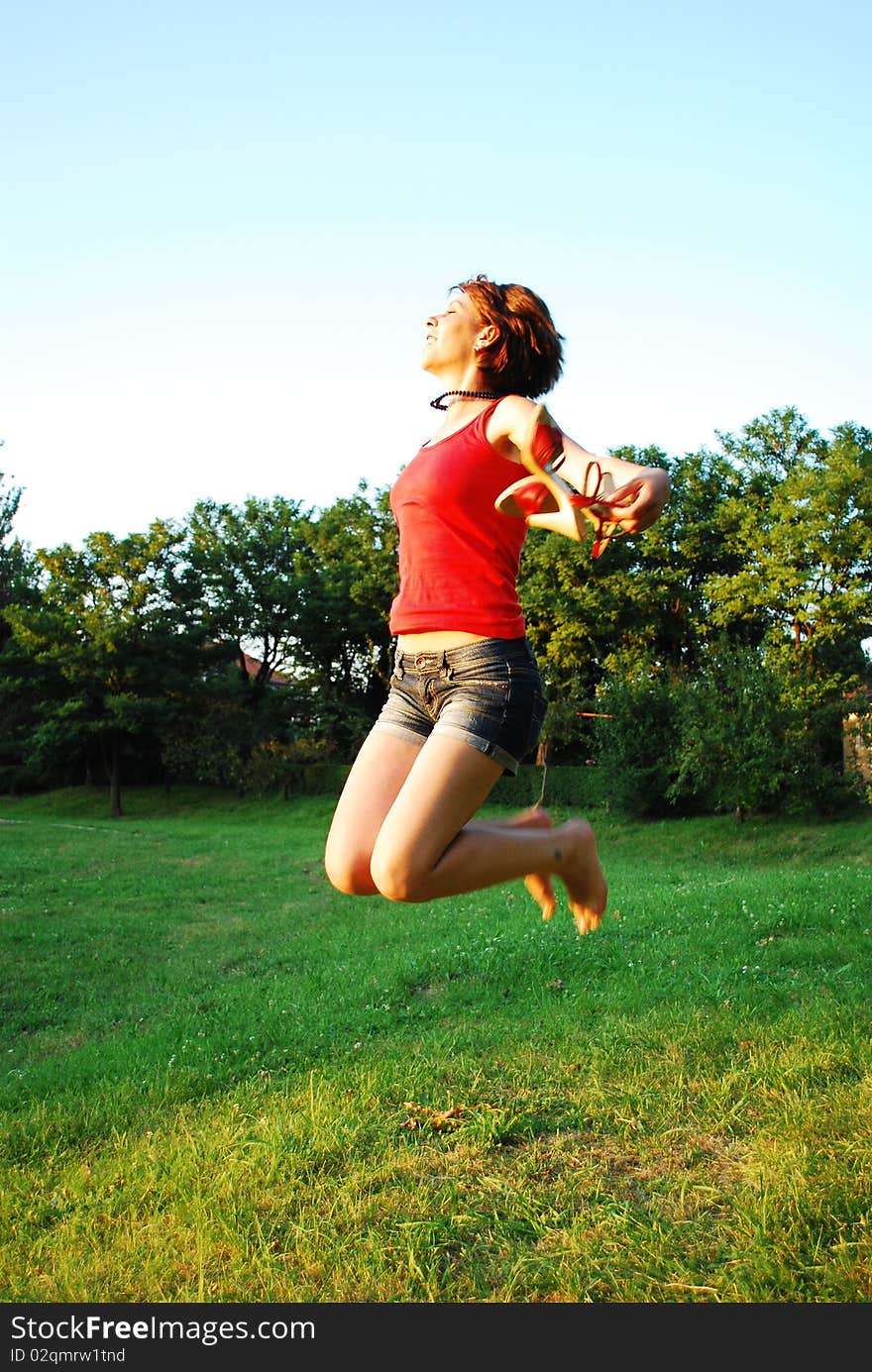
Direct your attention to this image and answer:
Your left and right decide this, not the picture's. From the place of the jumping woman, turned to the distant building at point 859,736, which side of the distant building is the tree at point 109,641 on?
left

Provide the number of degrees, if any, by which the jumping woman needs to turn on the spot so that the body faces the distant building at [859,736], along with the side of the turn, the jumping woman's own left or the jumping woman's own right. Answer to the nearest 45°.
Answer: approximately 135° to the jumping woman's own right

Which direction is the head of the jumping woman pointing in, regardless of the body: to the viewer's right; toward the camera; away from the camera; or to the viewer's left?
to the viewer's left

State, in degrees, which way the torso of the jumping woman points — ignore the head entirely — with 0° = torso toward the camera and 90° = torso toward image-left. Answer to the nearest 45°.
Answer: approximately 45°

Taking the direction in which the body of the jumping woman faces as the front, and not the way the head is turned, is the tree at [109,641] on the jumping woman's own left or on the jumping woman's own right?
on the jumping woman's own right
